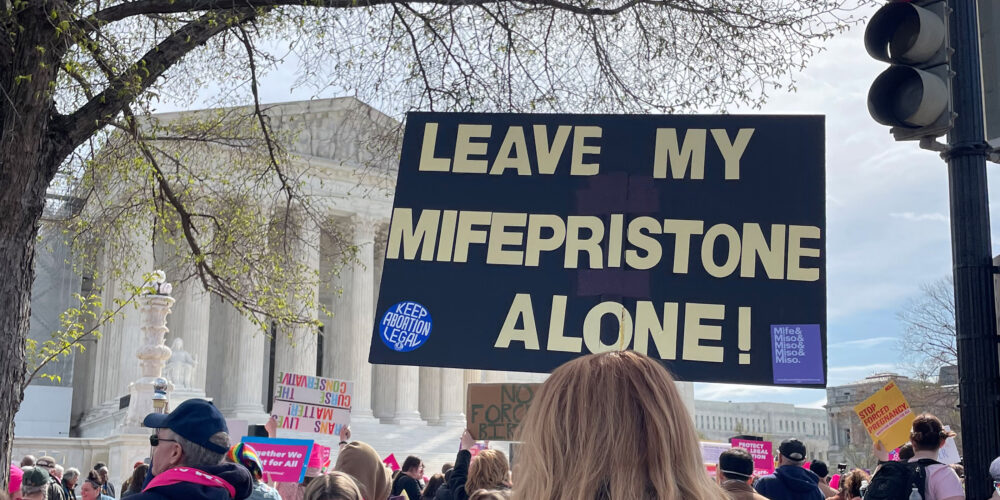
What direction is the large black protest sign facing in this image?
toward the camera

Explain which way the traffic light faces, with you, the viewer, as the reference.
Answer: facing the viewer and to the left of the viewer

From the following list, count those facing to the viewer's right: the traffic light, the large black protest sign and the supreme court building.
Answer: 0

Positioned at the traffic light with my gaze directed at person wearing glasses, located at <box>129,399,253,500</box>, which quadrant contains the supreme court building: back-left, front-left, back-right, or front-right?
back-right

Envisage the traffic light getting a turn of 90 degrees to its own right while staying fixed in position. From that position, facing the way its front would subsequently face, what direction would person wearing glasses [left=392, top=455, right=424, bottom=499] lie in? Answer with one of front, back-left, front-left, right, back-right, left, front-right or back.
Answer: front

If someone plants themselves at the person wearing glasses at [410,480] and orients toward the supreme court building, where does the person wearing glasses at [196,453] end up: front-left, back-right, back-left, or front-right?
back-left
